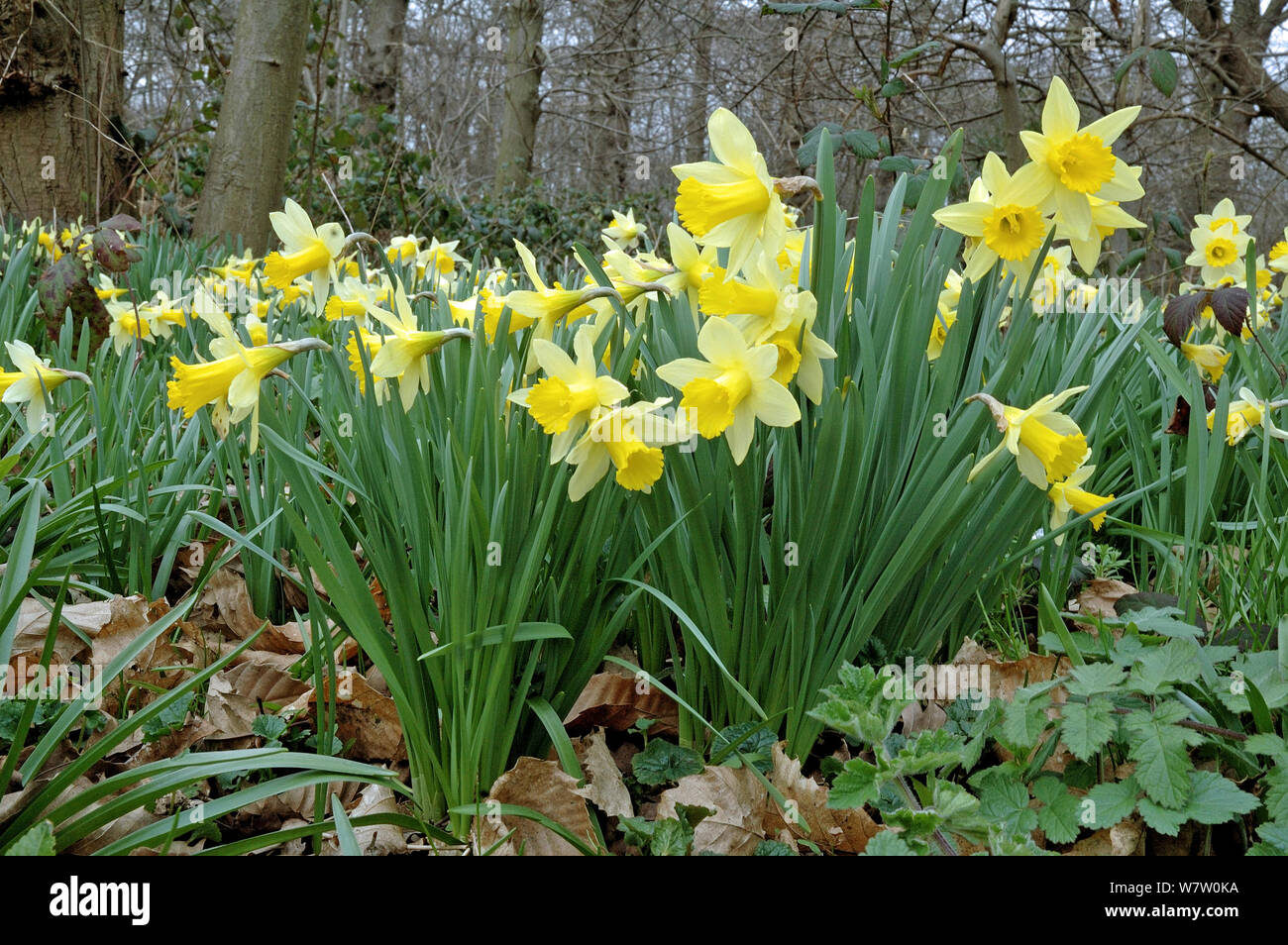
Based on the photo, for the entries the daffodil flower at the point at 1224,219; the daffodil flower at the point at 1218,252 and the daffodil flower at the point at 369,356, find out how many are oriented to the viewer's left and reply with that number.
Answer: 1

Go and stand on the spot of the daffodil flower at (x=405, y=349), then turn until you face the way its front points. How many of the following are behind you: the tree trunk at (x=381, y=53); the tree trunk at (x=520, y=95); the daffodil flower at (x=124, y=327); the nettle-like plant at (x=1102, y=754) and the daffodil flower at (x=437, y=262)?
1

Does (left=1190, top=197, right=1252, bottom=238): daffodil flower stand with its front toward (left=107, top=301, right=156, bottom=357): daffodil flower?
no

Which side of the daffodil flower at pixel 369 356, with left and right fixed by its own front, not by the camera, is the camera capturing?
left

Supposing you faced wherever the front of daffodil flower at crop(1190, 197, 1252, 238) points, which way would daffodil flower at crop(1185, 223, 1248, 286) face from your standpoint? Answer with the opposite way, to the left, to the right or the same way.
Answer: the same way

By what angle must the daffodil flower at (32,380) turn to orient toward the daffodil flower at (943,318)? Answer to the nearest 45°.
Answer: approximately 135° to its left

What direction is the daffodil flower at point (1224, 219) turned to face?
toward the camera

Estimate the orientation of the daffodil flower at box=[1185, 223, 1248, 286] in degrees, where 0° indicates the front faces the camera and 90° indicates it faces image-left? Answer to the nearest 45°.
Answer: approximately 0°

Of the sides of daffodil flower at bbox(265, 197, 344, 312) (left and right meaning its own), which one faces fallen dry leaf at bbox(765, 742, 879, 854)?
left

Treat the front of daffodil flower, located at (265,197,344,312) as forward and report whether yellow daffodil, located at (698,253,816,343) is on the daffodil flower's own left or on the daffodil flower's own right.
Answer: on the daffodil flower's own left

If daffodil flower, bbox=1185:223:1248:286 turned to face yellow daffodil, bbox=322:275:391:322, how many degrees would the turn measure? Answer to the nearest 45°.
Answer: approximately 45° to its right
